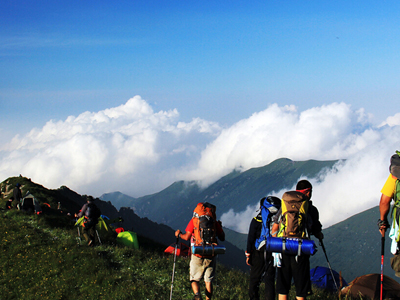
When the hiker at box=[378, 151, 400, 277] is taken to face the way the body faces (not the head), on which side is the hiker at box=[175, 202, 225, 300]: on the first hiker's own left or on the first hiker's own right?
on the first hiker's own left

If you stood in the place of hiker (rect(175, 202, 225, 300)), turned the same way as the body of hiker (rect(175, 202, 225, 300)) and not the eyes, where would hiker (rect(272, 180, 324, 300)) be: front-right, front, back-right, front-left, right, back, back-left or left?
back-right

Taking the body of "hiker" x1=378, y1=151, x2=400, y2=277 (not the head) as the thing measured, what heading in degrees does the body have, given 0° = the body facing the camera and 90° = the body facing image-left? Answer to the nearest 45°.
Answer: approximately 180°

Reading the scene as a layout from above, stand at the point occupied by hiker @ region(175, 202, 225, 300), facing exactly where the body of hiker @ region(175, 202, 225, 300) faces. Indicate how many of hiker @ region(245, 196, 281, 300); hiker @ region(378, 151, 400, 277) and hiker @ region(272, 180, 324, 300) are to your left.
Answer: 0

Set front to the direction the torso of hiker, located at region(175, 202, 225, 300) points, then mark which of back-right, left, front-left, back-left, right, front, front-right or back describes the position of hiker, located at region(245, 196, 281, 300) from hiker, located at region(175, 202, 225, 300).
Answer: right

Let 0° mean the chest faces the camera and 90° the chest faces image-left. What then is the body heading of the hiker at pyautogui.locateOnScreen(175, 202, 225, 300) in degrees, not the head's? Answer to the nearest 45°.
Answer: approximately 180°
